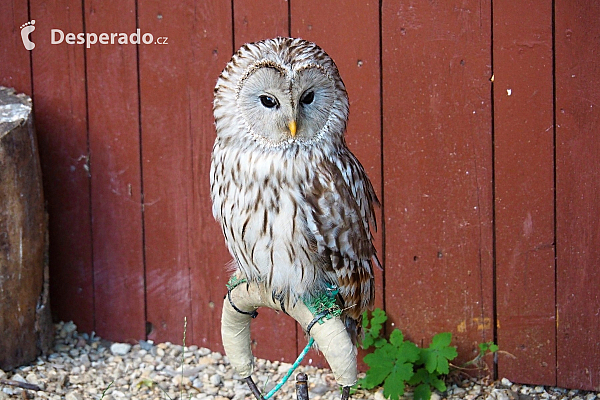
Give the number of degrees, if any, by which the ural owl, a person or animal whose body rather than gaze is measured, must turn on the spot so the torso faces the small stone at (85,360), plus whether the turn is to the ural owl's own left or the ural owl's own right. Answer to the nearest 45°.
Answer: approximately 90° to the ural owl's own right

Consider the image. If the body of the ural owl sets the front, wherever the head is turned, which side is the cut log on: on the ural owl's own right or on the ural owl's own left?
on the ural owl's own right

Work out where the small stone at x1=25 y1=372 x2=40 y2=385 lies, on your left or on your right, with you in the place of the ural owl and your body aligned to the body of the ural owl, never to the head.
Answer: on your right

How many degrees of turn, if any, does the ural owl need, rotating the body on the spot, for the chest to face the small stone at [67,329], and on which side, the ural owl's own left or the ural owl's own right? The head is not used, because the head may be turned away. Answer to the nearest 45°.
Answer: approximately 90° to the ural owl's own right

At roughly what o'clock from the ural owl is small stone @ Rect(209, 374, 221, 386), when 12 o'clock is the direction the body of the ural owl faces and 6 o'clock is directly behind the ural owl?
The small stone is roughly at 4 o'clock from the ural owl.

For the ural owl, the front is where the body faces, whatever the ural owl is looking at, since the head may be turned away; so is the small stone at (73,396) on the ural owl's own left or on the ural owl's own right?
on the ural owl's own right

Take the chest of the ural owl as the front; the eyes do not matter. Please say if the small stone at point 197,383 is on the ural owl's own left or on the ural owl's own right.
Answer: on the ural owl's own right

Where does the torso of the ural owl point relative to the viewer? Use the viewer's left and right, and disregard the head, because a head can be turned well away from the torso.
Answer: facing the viewer and to the left of the viewer
